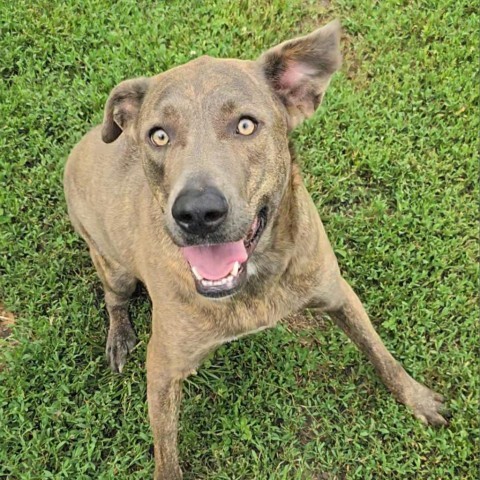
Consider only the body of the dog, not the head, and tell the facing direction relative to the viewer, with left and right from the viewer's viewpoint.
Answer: facing the viewer and to the right of the viewer
